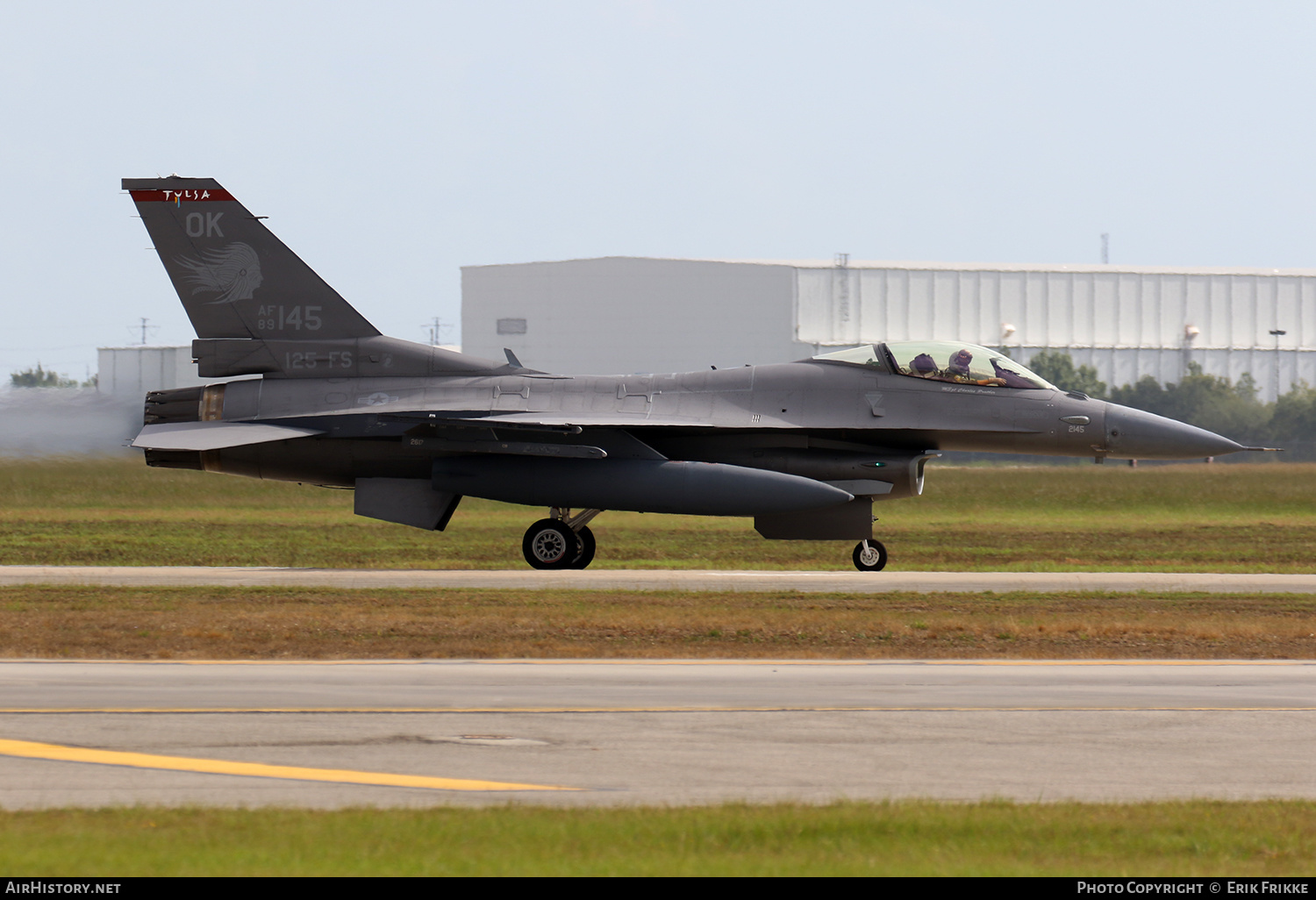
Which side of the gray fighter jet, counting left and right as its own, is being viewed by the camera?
right
